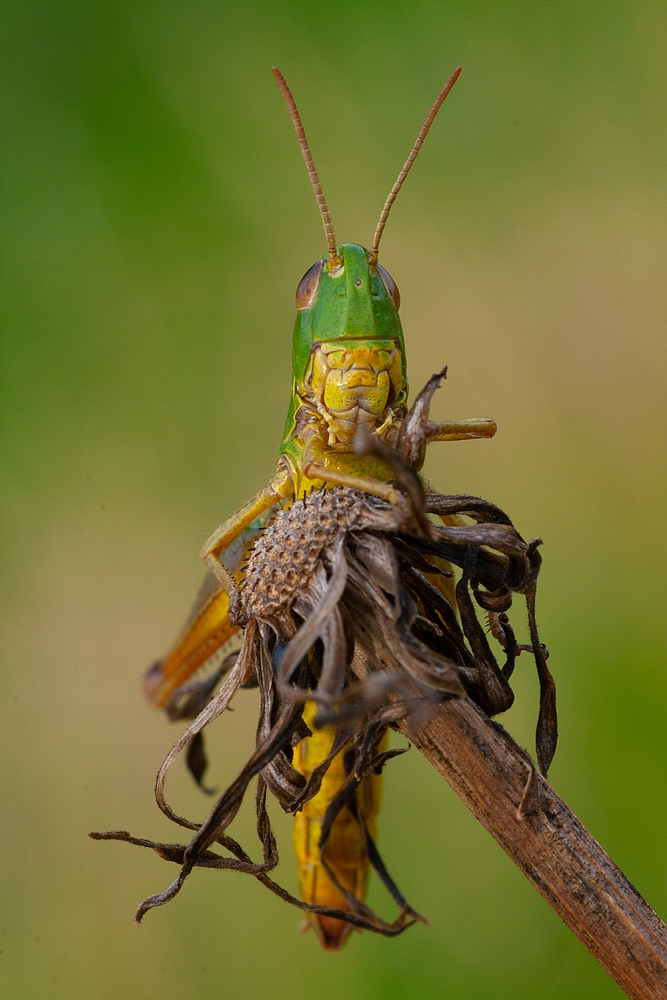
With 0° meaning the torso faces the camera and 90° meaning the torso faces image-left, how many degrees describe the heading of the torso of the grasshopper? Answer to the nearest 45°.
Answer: approximately 0°
